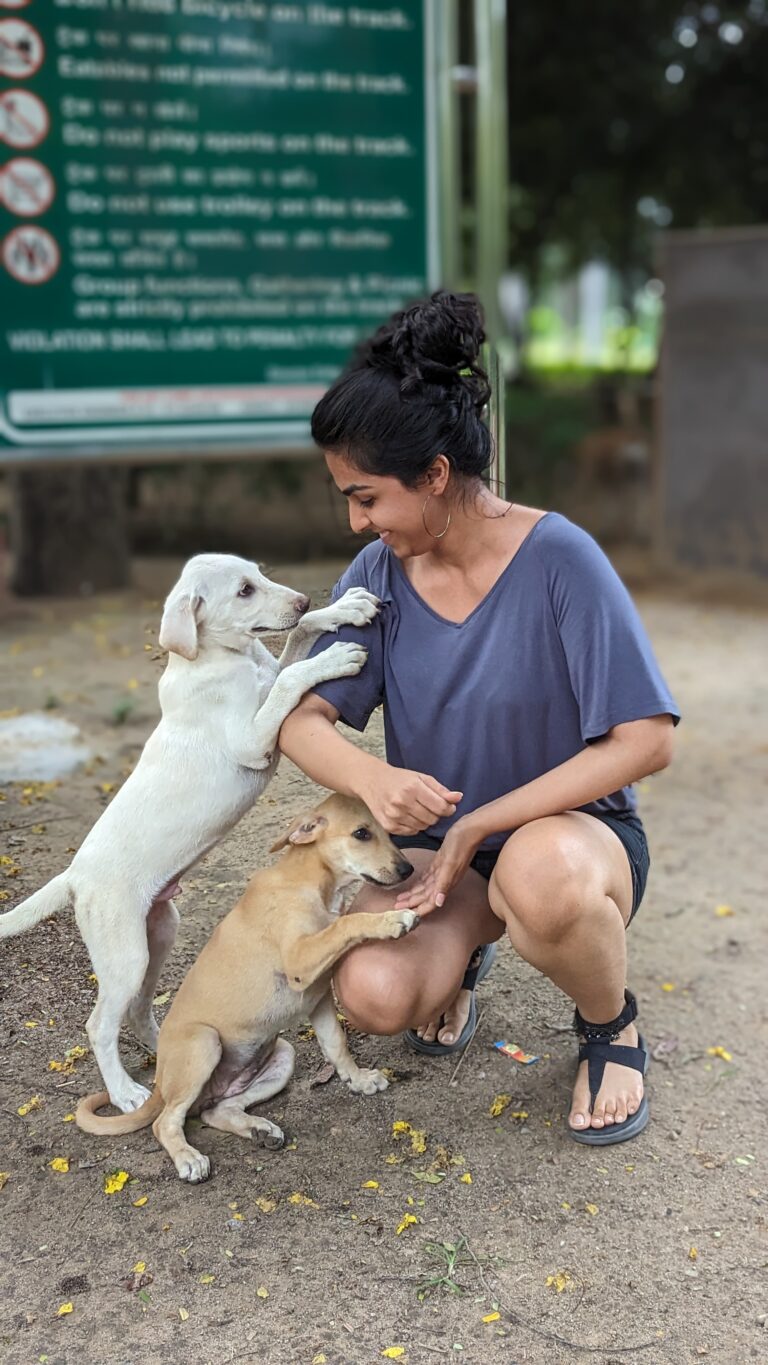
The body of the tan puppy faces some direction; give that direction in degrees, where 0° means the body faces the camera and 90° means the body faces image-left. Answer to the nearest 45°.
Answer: approximately 270°

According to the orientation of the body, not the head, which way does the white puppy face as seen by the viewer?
to the viewer's right

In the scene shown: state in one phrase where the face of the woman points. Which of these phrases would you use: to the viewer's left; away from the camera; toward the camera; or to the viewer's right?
to the viewer's left

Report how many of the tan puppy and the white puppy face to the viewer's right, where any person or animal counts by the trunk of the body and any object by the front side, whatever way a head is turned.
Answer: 2

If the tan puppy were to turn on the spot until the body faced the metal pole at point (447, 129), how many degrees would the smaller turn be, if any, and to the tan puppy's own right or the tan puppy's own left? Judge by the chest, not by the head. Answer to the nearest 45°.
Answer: approximately 90° to the tan puppy's own left

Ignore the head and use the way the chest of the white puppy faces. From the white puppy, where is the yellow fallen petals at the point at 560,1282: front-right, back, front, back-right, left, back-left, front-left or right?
front-right

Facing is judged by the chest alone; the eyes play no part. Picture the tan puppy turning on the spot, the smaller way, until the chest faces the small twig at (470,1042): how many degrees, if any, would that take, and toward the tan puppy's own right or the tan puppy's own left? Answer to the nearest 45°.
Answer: approximately 45° to the tan puppy's own left

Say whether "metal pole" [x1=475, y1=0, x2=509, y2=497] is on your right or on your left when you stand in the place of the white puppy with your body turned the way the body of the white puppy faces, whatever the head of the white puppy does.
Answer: on your left

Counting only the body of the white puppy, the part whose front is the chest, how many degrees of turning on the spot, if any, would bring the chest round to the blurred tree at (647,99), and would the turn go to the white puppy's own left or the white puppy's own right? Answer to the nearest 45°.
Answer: approximately 45° to the white puppy's own left
